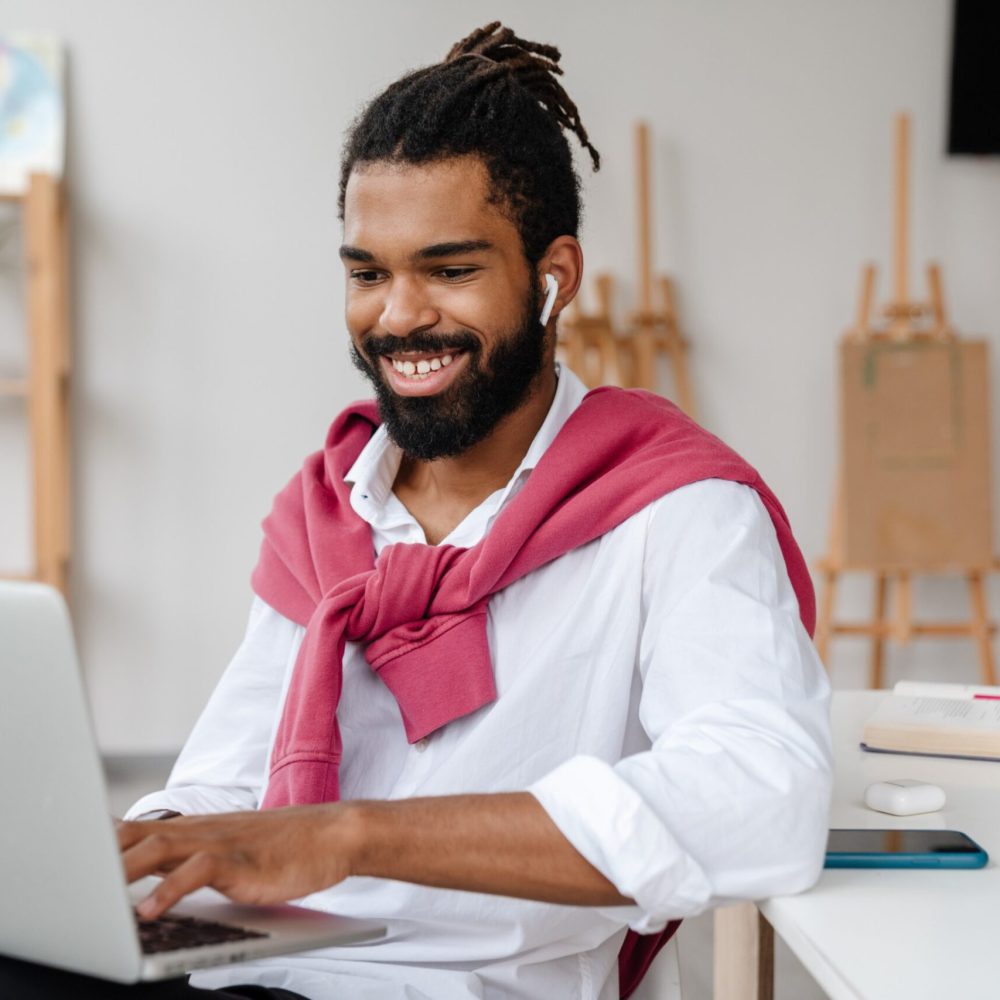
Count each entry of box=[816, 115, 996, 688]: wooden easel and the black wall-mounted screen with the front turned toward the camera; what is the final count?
2

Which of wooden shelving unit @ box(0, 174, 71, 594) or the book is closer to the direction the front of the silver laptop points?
the book

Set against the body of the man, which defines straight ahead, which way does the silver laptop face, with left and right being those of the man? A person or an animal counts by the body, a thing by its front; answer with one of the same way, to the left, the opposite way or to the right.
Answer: the opposite way

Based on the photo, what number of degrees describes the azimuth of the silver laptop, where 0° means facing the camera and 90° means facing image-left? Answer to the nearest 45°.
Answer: approximately 225°

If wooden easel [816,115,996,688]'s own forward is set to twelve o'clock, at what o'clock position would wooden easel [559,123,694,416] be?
wooden easel [559,123,694,416] is roughly at 3 o'clock from wooden easel [816,115,996,688].

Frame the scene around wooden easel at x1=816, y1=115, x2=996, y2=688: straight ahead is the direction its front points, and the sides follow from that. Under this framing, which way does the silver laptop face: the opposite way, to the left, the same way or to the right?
the opposite way

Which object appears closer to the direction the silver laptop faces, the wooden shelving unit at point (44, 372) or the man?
the man

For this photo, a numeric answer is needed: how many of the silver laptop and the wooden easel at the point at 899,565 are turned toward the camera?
1

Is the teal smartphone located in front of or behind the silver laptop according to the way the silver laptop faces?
in front

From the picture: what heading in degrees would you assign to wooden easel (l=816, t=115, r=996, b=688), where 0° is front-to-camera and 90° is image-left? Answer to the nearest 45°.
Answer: approximately 0°

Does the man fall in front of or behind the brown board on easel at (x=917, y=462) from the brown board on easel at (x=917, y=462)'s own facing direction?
in front
